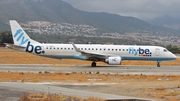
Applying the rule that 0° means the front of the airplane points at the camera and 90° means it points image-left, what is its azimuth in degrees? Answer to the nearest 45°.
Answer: approximately 270°
